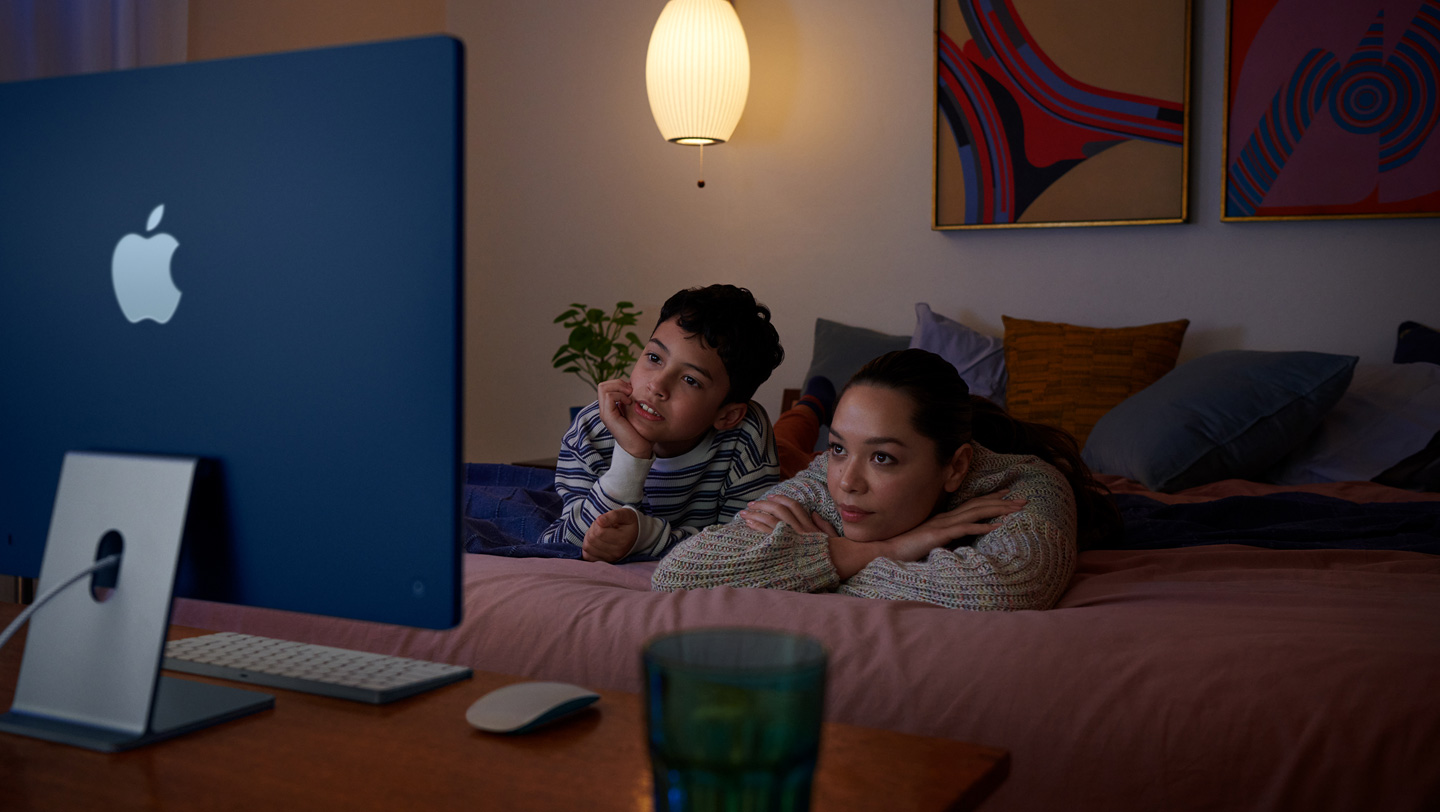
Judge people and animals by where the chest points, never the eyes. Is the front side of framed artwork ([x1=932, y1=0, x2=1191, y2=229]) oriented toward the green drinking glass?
yes

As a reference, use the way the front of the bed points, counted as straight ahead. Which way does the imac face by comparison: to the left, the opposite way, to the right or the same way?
the opposite way

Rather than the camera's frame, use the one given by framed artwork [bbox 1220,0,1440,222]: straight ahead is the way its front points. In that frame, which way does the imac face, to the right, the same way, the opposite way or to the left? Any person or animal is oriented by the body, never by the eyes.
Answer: the opposite way

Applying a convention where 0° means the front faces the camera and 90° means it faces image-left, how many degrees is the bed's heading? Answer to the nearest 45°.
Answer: approximately 0°
